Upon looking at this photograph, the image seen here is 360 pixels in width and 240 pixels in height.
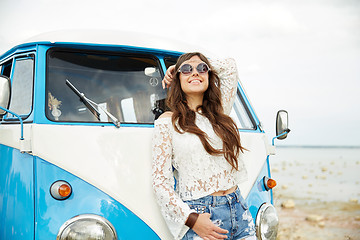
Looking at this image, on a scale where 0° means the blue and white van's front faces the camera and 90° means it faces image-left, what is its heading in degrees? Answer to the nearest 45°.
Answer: approximately 315°
